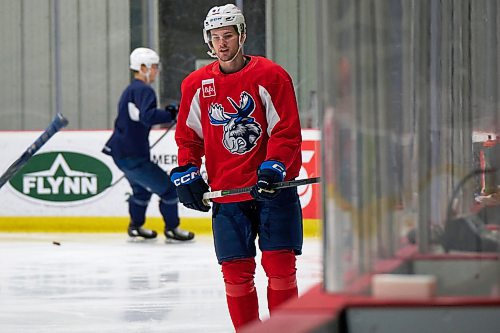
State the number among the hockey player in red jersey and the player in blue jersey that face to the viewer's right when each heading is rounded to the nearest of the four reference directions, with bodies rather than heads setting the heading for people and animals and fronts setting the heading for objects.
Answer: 1

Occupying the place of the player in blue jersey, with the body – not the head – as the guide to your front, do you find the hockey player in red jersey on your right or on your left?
on your right

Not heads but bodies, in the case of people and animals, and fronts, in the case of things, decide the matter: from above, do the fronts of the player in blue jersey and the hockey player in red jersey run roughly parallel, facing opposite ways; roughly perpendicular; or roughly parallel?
roughly perpendicular

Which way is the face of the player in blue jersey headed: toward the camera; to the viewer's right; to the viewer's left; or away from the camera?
to the viewer's right

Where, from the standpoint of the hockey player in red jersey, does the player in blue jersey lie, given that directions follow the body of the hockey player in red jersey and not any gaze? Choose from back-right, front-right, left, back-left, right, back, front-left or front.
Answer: back

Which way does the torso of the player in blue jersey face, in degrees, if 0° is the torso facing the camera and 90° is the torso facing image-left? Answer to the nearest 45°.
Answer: approximately 270°

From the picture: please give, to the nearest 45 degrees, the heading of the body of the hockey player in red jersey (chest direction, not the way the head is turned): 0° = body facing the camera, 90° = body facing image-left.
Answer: approximately 0°
